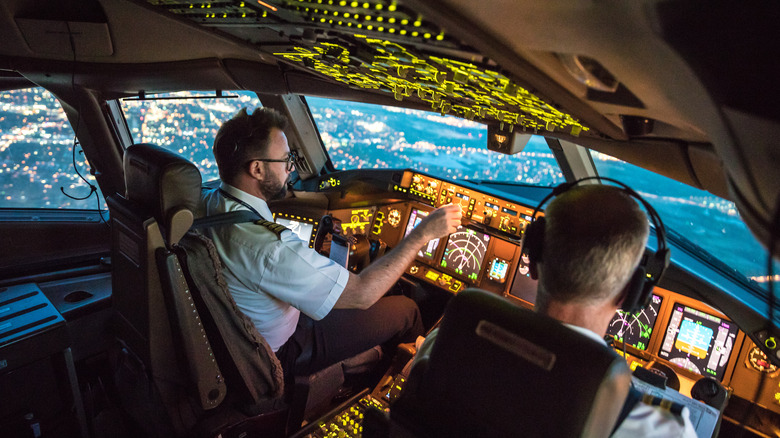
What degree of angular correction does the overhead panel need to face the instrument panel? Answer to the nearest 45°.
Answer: approximately 180°

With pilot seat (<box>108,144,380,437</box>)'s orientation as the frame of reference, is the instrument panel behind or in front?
in front

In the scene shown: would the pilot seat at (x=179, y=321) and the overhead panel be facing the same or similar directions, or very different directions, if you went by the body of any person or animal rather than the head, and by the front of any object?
very different directions

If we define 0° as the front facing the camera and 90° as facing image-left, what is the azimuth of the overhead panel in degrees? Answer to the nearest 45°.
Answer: approximately 45°

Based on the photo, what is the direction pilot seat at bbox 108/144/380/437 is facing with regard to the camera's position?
facing away from the viewer and to the right of the viewer
